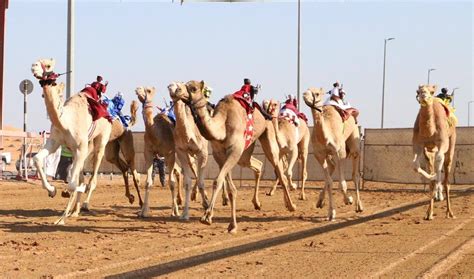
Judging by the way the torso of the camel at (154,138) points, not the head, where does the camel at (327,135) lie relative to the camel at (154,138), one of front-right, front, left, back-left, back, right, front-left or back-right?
back-left

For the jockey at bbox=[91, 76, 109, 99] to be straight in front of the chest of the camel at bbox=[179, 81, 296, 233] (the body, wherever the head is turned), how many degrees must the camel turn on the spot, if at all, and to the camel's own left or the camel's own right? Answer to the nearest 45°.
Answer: approximately 90° to the camel's own right

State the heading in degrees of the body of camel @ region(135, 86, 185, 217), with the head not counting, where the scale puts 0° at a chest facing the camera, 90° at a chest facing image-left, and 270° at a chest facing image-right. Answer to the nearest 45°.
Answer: approximately 45°

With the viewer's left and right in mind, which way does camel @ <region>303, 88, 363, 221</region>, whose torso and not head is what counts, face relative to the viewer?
facing the viewer and to the left of the viewer

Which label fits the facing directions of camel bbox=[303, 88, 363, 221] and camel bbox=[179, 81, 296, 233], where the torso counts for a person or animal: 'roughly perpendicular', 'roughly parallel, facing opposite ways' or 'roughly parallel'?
roughly parallel

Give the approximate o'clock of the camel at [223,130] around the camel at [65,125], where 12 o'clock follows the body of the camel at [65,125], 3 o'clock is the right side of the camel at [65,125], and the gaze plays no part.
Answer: the camel at [223,130] is roughly at 8 o'clock from the camel at [65,125].

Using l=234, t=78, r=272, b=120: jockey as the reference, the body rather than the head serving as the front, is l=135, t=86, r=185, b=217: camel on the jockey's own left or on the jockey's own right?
on the jockey's own right

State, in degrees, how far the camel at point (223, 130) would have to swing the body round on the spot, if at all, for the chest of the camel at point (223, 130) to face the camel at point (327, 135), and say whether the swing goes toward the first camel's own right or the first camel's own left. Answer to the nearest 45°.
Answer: approximately 180°

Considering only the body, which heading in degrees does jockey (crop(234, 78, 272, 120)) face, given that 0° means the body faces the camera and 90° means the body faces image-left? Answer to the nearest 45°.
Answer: approximately 45°

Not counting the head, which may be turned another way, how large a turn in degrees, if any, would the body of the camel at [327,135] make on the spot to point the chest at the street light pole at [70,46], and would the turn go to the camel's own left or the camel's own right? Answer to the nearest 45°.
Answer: approximately 90° to the camel's own right

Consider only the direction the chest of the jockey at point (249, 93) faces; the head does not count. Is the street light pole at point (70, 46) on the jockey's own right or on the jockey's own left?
on the jockey's own right

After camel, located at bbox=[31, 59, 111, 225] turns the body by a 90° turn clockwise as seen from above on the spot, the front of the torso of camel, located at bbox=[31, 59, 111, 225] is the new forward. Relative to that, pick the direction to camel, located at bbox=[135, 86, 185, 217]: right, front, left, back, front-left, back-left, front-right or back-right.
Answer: right

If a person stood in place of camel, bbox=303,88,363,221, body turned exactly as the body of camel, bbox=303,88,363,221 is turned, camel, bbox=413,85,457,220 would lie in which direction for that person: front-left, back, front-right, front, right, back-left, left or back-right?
back-left
